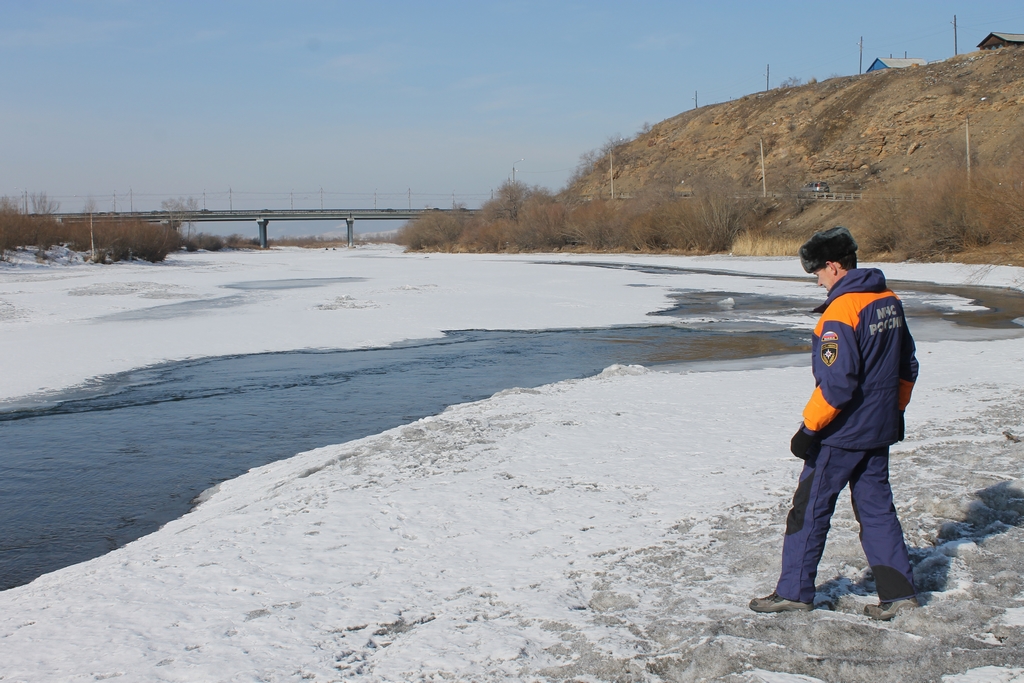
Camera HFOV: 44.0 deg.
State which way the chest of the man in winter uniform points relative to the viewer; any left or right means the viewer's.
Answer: facing away from the viewer and to the left of the viewer

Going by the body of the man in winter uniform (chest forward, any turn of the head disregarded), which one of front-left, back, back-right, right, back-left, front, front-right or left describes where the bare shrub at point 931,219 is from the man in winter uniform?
front-right

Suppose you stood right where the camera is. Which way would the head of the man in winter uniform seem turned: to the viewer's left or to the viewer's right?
to the viewer's left
